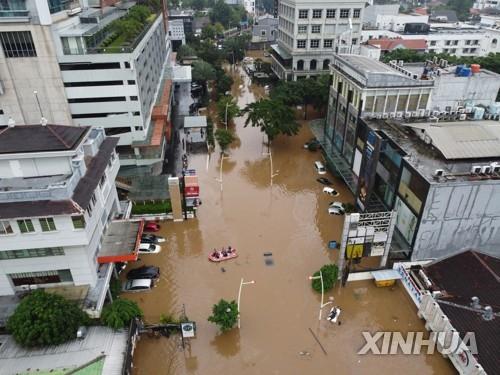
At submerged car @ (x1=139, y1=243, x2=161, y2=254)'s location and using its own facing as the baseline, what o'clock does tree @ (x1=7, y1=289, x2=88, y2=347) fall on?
The tree is roughly at 4 o'clock from the submerged car.

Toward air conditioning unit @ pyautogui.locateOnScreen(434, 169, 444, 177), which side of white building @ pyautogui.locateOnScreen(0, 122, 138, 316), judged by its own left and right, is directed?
front

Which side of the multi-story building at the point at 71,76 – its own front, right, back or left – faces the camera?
right

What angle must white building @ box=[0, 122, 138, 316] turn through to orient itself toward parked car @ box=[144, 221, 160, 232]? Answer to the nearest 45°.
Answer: approximately 45° to its left

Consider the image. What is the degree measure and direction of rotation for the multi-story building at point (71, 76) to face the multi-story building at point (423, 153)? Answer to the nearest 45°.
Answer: approximately 45° to its right

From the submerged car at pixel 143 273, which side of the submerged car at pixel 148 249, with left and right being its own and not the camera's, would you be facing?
right

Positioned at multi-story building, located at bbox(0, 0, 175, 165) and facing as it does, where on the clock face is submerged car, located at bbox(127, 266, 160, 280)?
The submerged car is roughly at 3 o'clock from the multi-story building.

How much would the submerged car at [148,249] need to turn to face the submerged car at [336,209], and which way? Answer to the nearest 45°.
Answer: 0° — it already faces it

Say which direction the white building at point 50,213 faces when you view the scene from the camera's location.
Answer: facing to the right of the viewer

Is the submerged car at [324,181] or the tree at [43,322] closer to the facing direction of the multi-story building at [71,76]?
the submerged car

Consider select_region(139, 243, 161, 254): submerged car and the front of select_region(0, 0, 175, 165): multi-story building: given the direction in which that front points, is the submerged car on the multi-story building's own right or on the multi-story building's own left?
on the multi-story building's own right

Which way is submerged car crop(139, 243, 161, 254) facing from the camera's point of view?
to the viewer's right

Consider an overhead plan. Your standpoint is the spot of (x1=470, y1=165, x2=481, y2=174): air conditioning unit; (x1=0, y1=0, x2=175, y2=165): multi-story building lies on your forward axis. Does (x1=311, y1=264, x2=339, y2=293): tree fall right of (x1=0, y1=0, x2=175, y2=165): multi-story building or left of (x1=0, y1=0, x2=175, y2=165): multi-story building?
left
